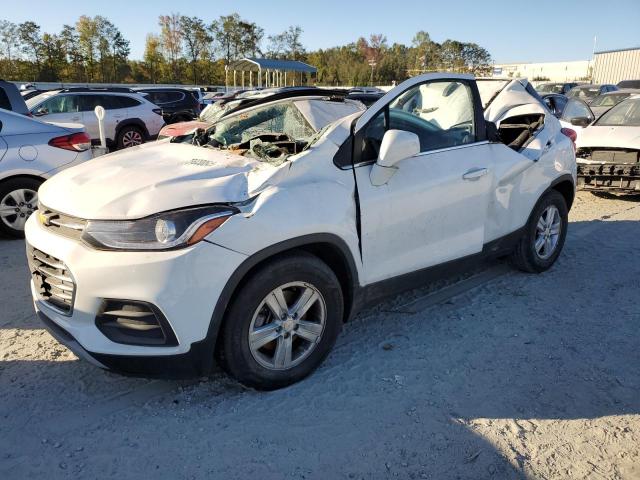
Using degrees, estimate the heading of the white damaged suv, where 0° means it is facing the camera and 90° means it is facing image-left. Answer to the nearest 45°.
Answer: approximately 45°

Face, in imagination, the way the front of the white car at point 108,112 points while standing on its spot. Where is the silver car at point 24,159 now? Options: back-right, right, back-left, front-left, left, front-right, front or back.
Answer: left

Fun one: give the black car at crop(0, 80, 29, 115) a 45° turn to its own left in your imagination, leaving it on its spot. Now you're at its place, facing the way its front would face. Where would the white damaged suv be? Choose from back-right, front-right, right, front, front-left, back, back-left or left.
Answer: front-left

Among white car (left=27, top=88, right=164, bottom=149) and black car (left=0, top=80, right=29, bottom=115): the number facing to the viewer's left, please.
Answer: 2

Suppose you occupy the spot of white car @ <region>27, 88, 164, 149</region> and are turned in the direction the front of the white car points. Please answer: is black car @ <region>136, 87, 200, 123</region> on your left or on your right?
on your right

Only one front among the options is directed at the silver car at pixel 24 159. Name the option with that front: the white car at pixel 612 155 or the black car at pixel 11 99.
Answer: the white car

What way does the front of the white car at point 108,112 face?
to the viewer's left

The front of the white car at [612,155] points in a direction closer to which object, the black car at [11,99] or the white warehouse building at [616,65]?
the black car

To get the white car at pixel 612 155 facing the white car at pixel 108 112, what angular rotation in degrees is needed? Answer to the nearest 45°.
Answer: approximately 45° to its right

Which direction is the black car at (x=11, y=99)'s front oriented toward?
to the viewer's left

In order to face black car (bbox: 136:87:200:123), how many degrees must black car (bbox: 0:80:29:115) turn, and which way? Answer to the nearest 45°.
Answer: approximately 135° to its right

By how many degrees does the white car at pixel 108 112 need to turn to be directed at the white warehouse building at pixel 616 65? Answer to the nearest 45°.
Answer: approximately 180°
